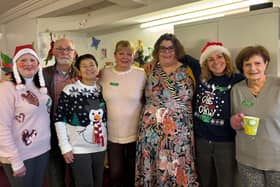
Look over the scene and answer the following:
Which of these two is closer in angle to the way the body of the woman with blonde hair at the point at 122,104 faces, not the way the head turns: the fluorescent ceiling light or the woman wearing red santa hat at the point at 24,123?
the woman wearing red santa hat

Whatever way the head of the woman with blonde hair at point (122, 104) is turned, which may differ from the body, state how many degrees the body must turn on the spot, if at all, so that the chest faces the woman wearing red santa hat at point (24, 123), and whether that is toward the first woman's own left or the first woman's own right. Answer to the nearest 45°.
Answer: approximately 45° to the first woman's own right

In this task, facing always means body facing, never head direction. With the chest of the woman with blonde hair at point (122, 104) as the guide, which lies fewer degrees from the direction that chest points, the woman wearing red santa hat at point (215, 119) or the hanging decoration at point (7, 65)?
the woman wearing red santa hat

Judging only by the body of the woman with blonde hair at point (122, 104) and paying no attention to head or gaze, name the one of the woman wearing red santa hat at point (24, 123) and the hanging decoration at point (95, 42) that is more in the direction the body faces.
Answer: the woman wearing red santa hat

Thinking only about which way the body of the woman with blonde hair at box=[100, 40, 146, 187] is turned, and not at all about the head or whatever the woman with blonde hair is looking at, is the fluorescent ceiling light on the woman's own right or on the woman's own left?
on the woman's own left

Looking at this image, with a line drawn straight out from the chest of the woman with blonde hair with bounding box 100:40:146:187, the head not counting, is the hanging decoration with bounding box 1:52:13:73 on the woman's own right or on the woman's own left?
on the woman's own right

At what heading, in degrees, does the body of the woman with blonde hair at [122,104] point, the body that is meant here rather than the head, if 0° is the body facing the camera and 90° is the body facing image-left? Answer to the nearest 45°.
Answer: approximately 0°

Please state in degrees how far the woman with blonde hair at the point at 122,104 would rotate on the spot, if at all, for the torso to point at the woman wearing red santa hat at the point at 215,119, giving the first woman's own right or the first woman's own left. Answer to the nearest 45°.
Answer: approximately 45° to the first woman's own left

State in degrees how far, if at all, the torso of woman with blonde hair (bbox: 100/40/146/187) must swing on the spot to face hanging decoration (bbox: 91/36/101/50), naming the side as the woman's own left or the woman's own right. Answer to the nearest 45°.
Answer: approximately 180°
